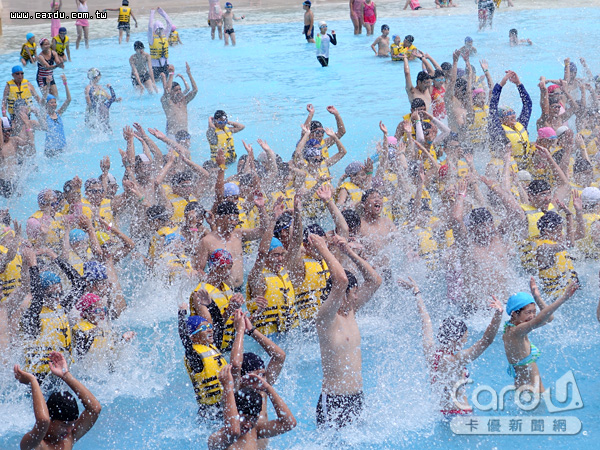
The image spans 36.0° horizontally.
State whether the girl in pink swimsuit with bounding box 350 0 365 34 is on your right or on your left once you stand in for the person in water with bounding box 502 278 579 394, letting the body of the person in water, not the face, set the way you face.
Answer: on your left

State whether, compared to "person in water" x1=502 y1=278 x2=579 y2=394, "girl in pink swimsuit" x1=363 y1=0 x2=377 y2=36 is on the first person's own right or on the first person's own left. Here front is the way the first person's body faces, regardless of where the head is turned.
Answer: on the first person's own left
